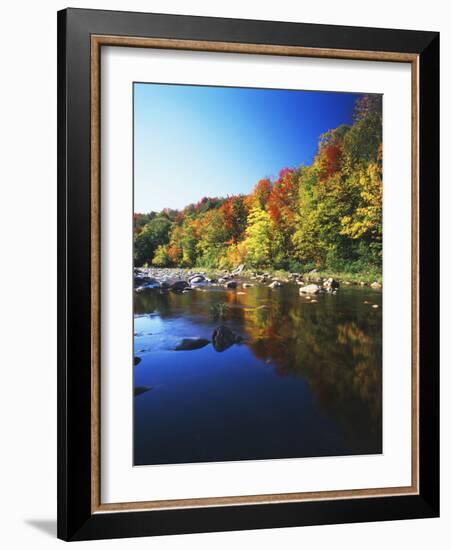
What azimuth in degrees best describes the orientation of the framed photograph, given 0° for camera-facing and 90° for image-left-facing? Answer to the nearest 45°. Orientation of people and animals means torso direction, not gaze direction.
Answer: approximately 315°
